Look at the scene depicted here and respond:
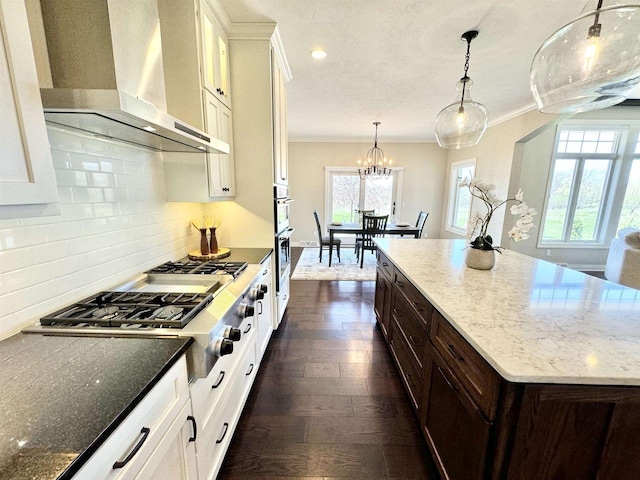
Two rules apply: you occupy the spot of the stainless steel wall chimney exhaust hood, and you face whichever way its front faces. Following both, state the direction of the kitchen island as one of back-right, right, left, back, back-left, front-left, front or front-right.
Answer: front

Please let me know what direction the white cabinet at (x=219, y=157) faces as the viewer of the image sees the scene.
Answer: facing the viewer and to the right of the viewer

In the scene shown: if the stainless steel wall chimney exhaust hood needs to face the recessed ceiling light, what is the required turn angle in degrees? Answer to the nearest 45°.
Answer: approximately 90° to its left

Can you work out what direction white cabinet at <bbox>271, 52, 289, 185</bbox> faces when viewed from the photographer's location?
facing to the right of the viewer

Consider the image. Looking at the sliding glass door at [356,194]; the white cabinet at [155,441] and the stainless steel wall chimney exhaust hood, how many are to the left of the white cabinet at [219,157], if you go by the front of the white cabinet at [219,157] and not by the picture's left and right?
1

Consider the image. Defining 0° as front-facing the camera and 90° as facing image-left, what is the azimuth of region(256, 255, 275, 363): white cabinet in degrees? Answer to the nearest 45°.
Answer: approximately 270°

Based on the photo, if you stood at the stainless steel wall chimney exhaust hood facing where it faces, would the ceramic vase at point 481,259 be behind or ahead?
ahead

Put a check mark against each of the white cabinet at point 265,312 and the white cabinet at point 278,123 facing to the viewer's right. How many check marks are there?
2

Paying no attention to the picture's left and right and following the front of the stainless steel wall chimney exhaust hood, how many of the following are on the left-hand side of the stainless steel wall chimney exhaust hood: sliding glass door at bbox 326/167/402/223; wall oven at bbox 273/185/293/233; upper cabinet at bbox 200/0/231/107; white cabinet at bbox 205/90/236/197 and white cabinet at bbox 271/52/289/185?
5

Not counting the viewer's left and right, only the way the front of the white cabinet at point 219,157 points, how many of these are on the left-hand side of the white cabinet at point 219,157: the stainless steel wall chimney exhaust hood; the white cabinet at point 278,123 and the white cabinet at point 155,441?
1

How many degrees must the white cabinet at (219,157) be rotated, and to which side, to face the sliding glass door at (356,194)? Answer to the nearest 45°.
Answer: approximately 90° to its left

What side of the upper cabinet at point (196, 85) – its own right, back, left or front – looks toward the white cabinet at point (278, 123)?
left

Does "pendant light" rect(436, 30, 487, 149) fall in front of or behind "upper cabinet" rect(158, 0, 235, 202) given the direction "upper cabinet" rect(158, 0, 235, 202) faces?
in front
